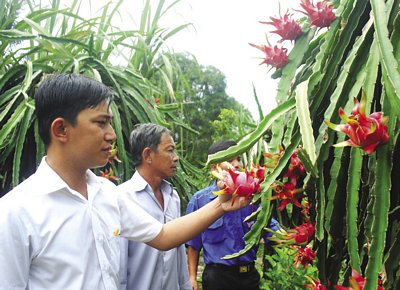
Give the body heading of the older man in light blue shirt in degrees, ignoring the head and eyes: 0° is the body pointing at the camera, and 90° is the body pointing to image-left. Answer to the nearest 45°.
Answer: approximately 315°

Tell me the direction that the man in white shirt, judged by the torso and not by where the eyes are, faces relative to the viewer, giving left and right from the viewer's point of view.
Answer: facing the viewer and to the right of the viewer

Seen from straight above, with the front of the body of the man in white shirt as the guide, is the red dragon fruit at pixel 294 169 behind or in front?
in front

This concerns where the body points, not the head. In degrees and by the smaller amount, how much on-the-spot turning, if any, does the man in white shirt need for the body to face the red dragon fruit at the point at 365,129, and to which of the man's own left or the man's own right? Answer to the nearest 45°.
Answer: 0° — they already face it

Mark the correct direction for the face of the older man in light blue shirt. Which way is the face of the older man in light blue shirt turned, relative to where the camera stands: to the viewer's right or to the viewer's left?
to the viewer's right

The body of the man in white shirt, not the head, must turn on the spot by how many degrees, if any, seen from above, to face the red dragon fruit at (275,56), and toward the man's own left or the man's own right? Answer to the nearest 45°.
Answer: approximately 45° to the man's own left

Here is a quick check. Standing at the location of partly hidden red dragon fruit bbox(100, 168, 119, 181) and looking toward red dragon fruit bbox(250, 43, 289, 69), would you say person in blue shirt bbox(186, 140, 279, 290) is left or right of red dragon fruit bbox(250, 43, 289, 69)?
left

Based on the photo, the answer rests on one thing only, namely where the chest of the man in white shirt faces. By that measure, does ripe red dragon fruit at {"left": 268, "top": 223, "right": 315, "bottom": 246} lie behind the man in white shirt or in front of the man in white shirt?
in front

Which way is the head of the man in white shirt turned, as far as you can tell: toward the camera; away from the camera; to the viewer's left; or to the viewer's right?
to the viewer's right
